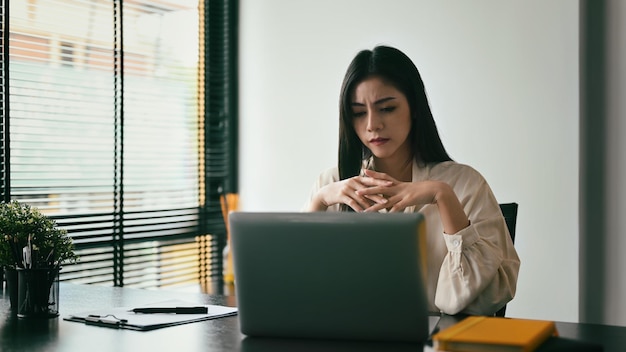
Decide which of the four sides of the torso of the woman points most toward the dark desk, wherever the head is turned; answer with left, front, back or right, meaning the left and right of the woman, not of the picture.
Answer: front

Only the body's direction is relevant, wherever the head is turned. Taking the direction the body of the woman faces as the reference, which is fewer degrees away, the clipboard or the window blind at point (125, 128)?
the clipboard

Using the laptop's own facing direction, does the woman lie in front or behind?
in front

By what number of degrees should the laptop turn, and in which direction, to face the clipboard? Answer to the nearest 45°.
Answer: approximately 45° to its left

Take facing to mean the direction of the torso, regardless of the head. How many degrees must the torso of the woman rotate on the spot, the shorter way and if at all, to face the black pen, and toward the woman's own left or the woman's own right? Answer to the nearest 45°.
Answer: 0° — they already face it

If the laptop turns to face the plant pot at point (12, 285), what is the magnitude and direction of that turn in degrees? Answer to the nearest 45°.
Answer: approximately 45° to its left

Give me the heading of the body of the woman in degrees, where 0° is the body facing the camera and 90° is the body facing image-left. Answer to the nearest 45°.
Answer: approximately 45°

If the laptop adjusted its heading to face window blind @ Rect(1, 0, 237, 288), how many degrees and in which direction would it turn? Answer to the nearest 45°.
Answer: approximately 45° to its left

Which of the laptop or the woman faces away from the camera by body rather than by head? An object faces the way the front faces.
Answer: the laptop

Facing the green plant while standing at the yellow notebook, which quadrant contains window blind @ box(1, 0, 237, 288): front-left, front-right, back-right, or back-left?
front-right

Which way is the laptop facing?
away from the camera

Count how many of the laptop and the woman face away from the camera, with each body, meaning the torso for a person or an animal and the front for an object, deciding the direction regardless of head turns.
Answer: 1

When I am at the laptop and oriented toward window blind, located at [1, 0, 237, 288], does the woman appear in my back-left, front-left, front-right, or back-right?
front-right
